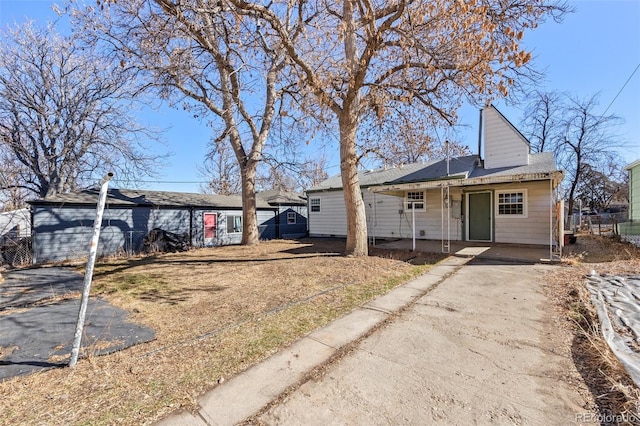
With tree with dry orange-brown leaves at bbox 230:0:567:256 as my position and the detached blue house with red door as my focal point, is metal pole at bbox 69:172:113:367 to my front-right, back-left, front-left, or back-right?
front-left

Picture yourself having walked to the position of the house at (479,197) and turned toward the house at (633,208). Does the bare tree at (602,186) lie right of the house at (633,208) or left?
left

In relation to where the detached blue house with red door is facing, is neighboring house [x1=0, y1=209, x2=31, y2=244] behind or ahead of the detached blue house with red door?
behind

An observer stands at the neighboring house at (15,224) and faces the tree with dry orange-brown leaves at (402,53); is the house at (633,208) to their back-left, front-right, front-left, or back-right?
front-left

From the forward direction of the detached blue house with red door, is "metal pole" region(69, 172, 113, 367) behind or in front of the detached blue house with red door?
in front

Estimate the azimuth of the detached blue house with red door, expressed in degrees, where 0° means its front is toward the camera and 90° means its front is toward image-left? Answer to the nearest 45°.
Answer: approximately 315°
